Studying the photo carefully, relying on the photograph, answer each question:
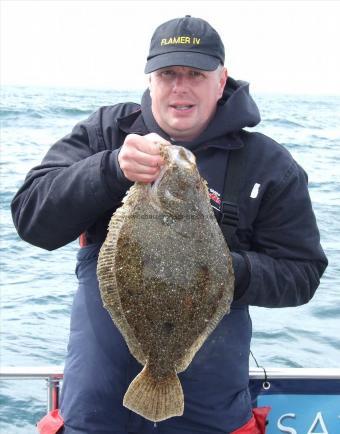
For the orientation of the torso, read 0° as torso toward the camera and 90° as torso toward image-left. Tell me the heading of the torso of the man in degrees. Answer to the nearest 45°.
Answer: approximately 0°
